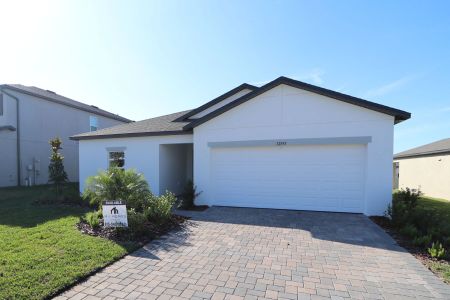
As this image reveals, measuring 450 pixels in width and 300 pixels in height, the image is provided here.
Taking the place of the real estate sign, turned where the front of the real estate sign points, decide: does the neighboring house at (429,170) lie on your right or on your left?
on your left

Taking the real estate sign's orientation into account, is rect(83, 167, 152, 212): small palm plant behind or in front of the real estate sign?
behind

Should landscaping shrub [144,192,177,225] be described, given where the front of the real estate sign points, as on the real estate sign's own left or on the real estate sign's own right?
on the real estate sign's own left

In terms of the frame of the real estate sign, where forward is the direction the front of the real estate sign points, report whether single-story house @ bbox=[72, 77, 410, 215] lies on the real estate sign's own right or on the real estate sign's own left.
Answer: on the real estate sign's own left

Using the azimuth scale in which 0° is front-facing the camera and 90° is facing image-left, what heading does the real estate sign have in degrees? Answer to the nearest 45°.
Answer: approximately 0°

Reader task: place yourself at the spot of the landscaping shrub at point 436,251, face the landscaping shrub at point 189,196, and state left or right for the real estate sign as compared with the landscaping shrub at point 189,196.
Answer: left

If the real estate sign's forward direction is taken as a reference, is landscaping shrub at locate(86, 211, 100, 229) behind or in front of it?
behind

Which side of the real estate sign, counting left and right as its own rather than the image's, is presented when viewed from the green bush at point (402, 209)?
left

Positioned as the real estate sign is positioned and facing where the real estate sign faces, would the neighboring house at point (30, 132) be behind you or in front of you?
behind
